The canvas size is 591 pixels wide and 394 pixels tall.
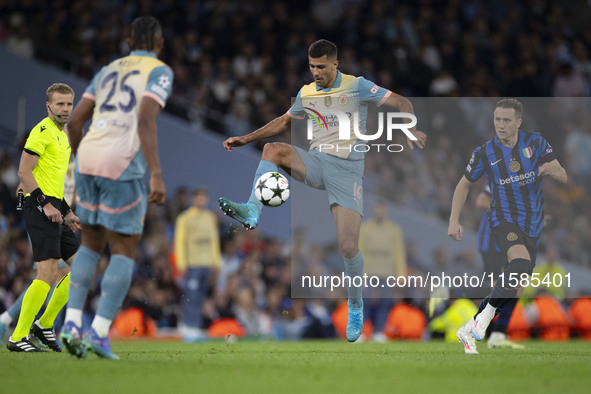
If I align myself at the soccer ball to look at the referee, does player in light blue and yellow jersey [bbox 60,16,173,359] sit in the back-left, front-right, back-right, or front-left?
front-left

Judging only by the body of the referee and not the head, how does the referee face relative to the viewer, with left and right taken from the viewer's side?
facing the viewer and to the right of the viewer

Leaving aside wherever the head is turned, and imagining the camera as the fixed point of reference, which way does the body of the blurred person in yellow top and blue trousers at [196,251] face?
toward the camera

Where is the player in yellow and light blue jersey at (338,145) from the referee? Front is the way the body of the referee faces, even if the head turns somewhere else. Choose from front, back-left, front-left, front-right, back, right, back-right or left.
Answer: front-left

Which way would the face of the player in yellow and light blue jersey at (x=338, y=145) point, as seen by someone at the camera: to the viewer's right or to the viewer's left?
to the viewer's left

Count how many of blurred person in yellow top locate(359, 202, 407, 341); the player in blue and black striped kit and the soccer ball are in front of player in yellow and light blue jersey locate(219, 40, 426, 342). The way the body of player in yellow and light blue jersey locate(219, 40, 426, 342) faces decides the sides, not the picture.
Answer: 1

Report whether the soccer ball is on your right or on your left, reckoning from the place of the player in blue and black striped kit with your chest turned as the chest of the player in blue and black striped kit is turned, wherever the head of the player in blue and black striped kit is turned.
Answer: on your right

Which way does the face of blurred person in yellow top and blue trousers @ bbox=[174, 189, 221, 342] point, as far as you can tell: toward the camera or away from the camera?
toward the camera

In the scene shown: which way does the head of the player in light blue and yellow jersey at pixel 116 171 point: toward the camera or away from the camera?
away from the camera

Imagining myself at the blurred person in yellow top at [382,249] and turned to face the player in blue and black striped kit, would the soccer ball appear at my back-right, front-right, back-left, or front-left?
front-right

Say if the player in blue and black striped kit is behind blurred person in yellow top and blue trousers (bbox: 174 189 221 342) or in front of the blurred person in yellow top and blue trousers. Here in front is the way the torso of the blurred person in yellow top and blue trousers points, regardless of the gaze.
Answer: in front

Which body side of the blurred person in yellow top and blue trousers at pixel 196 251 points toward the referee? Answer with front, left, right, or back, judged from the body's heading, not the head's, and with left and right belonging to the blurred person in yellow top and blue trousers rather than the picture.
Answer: front

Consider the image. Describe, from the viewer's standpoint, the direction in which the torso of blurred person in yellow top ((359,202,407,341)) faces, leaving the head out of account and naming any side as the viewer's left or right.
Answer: facing the viewer
